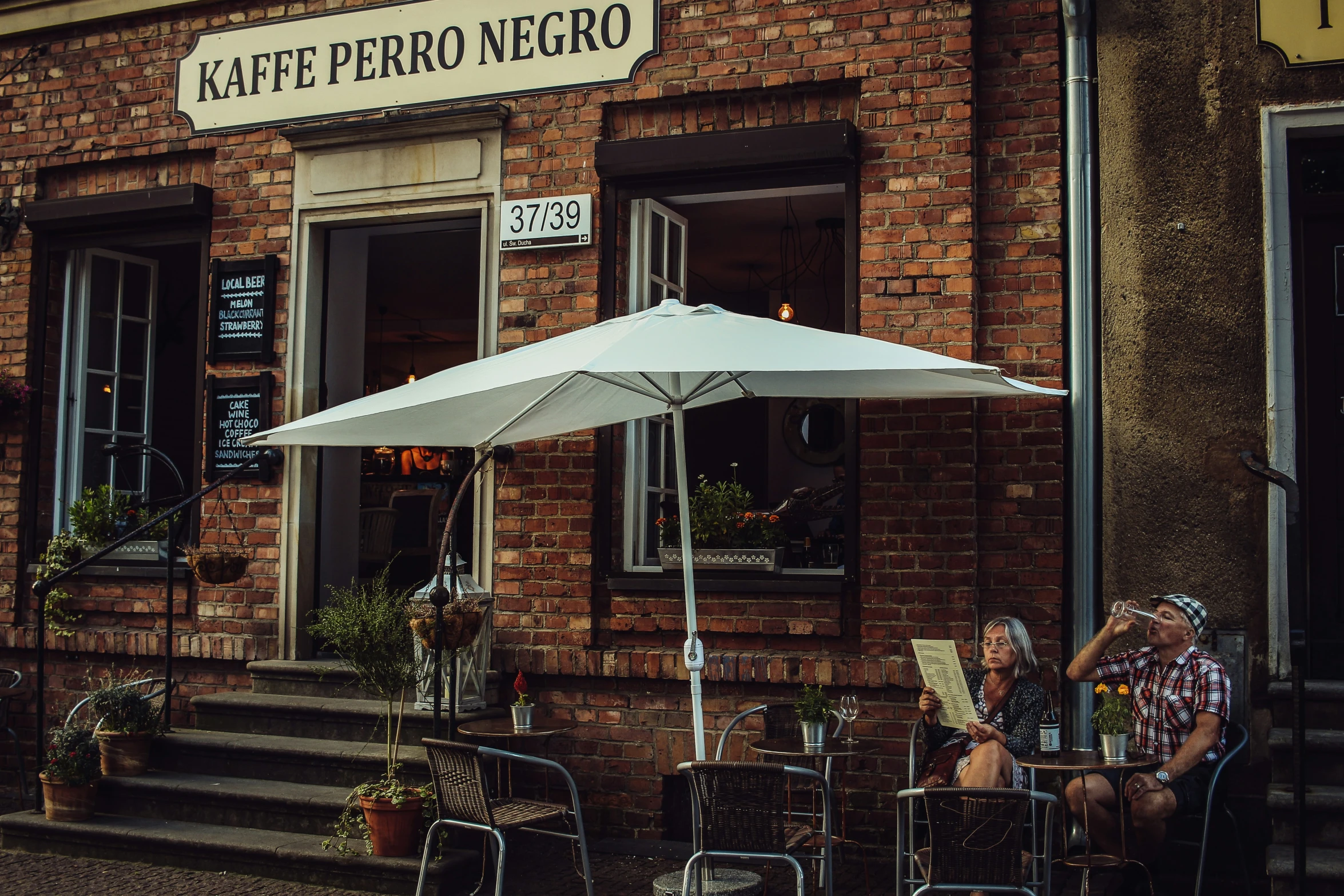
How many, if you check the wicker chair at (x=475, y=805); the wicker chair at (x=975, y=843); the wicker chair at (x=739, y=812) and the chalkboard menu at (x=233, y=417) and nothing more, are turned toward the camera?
1

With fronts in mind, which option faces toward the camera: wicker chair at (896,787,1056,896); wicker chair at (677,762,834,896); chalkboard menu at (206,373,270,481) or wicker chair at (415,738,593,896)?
the chalkboard menu

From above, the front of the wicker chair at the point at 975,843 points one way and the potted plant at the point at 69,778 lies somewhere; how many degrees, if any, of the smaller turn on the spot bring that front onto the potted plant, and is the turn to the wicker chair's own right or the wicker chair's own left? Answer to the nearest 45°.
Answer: approximately 90° to the wicker chair's own left

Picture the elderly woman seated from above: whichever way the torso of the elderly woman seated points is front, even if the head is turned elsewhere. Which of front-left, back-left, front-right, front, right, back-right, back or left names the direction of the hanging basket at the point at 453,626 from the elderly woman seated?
front-right

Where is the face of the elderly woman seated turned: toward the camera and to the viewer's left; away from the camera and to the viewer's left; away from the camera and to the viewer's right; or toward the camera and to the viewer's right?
toward the camera and to the viewer's left

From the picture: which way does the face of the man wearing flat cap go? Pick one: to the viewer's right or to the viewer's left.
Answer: to the viewer's left

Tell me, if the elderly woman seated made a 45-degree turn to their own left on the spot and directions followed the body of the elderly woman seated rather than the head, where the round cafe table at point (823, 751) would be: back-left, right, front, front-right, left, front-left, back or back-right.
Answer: right

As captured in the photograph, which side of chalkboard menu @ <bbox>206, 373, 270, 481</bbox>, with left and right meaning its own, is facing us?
front

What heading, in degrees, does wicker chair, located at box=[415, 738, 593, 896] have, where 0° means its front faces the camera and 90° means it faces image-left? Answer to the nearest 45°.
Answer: approximately 225°

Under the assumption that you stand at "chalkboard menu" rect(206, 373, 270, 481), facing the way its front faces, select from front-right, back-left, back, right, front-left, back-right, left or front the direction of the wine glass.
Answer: front-left

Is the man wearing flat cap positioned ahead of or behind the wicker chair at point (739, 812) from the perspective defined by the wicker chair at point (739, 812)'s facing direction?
ahead

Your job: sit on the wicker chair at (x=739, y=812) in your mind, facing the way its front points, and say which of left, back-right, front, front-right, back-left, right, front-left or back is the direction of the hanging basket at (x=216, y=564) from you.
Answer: left

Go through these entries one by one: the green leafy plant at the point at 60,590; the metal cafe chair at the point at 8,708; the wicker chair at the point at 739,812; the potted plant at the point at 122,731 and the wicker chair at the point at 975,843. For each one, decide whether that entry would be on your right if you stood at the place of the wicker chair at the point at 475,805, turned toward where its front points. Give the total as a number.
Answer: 2

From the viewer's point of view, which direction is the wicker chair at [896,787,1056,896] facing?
away from the camera

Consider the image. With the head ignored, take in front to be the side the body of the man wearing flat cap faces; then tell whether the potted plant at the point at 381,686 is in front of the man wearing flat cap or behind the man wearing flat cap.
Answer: in front

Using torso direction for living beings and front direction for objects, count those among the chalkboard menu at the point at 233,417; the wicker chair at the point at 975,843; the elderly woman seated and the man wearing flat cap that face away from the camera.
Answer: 1
